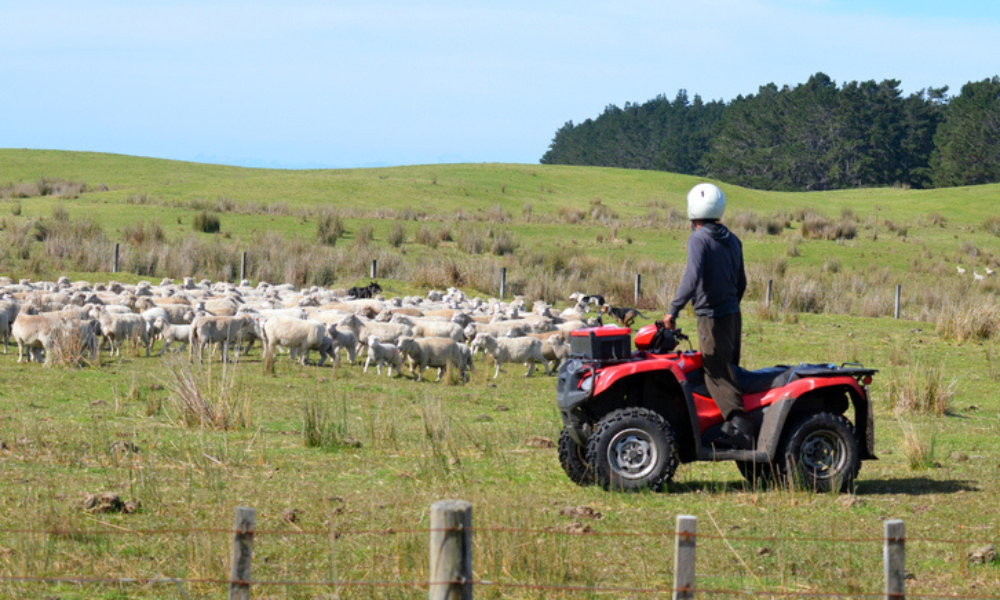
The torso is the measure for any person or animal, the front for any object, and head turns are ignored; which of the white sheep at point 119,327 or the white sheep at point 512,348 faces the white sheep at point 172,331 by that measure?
the white sheep at point 512,348

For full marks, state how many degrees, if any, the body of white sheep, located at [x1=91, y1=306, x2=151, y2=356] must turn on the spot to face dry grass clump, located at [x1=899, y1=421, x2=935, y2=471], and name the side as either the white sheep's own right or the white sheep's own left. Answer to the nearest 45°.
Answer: approximately 135° to the white sheep's own left

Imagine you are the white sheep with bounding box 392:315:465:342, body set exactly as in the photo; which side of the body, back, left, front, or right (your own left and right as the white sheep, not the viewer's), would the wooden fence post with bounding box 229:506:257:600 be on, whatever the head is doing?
left

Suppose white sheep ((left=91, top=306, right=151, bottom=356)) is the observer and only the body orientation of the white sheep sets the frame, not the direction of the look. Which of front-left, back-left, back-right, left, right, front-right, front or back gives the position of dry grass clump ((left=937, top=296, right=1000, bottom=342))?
back

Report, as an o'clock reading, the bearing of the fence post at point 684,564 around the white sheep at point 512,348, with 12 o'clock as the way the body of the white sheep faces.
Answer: The fence post is roughly at 9 o'clock from the white sheep.

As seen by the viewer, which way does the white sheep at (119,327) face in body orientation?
to the viewer's left

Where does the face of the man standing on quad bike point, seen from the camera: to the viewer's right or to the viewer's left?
to the viewer's left

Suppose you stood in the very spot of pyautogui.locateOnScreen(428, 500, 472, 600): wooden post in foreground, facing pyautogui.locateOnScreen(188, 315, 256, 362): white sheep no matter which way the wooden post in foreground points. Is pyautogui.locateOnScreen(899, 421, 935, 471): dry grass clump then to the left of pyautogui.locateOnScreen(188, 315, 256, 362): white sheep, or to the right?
right
